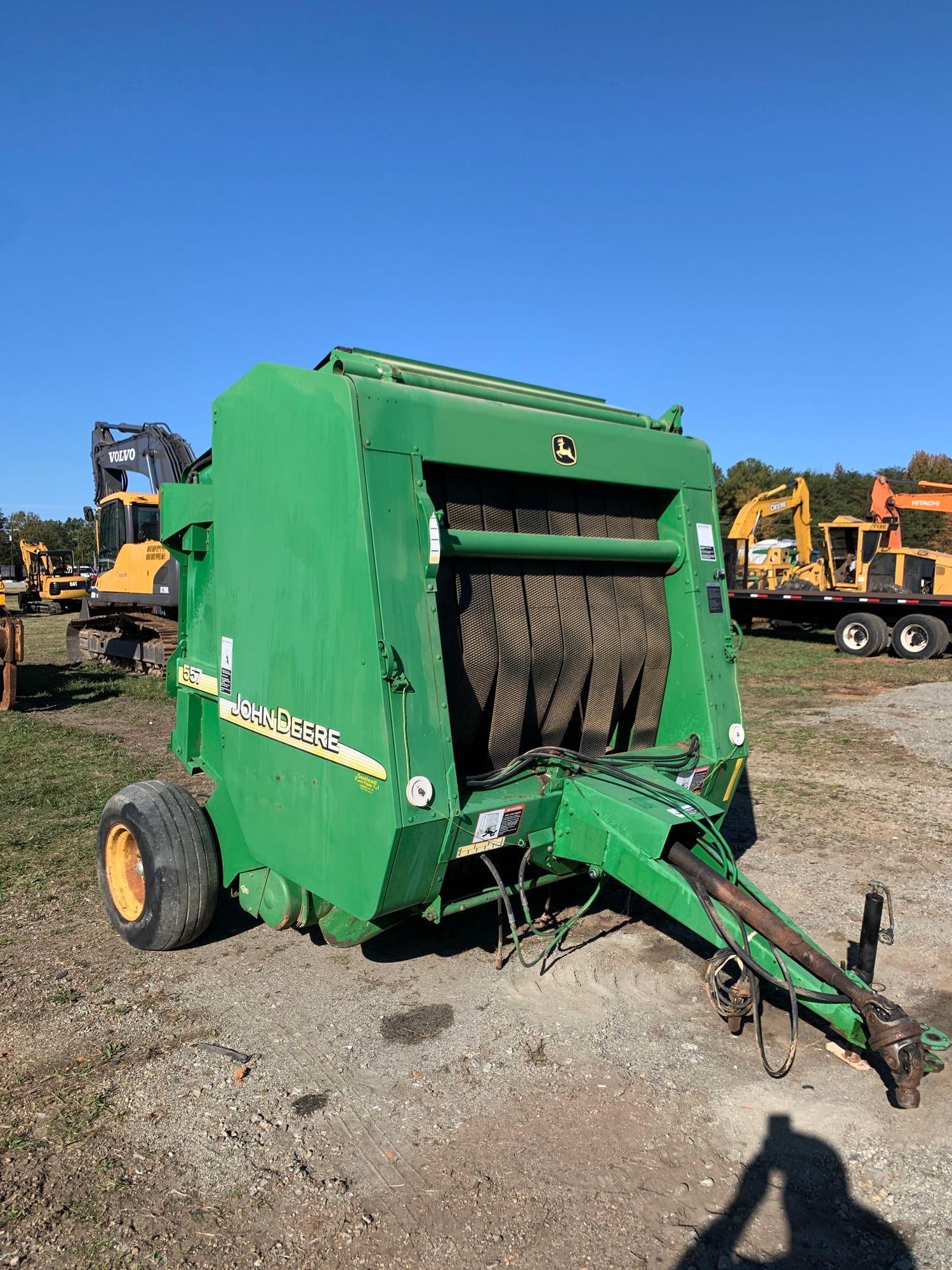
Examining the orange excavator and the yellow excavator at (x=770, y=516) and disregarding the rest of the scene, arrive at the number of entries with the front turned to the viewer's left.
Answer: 1

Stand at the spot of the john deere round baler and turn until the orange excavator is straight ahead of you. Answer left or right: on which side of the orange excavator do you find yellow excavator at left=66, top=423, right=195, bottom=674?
left

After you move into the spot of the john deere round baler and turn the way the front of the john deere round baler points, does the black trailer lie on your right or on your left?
on your left

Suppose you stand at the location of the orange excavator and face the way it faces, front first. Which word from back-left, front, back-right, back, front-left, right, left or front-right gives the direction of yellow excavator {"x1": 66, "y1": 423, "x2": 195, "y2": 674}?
front-left

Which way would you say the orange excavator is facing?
to the viewer's left

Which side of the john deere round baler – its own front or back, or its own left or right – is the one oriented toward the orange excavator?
left

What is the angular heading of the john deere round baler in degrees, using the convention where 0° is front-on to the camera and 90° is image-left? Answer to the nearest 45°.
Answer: approximately 315°

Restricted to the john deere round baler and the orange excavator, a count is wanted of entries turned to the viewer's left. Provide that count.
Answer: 1

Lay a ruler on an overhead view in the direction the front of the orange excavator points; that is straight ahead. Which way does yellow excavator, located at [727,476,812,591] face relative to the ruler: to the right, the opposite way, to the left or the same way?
the opposite way
